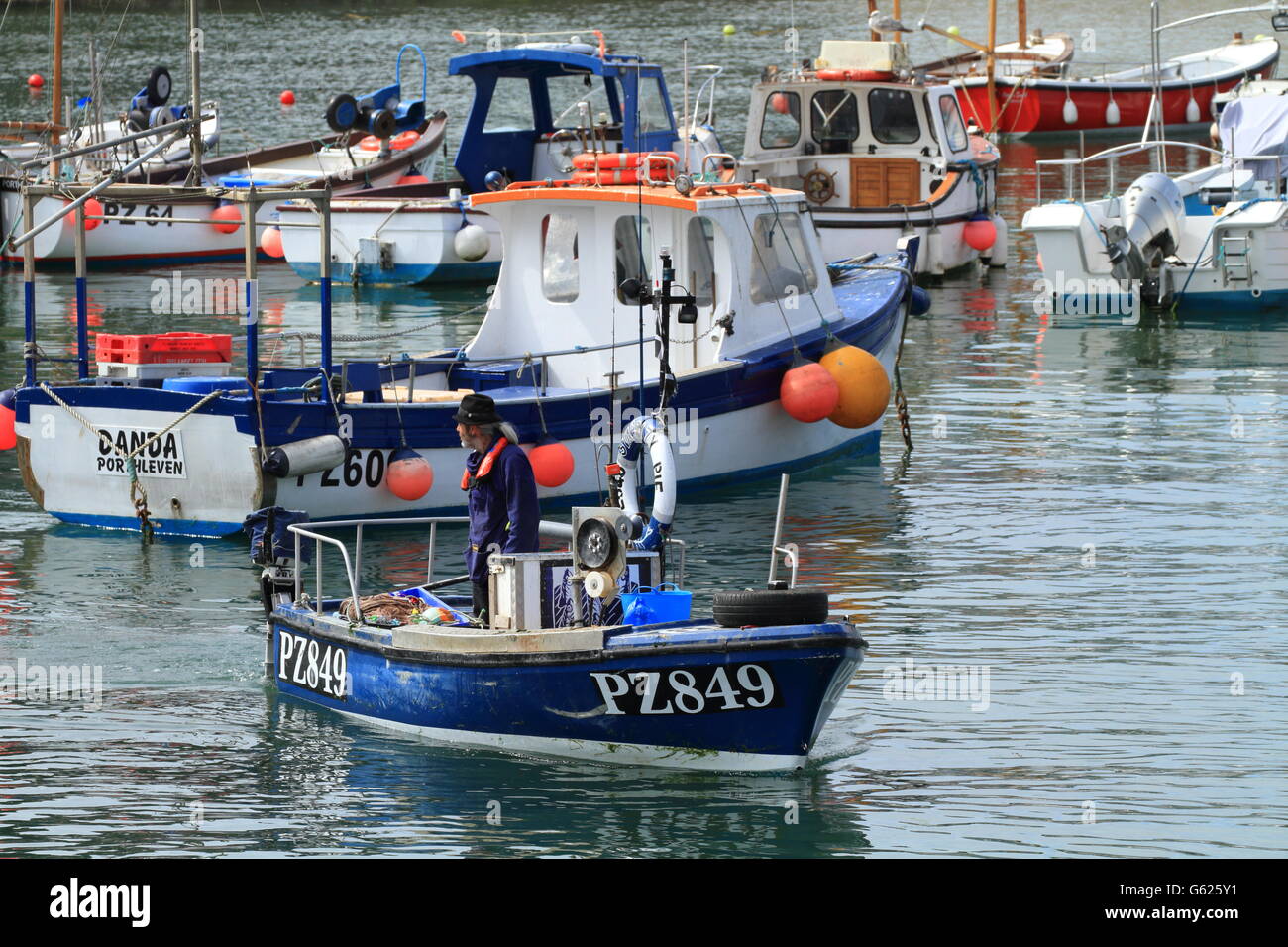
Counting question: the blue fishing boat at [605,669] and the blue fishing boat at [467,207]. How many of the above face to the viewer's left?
0

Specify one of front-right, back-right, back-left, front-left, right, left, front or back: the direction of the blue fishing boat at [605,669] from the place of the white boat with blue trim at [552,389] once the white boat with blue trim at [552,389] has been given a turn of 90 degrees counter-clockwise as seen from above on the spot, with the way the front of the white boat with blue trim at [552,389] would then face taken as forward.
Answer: back-left

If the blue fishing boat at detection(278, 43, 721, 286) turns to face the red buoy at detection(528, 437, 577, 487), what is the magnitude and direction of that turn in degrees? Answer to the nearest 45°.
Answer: approximately 135° to its right

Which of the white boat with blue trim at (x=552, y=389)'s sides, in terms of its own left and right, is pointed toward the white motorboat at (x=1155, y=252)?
front

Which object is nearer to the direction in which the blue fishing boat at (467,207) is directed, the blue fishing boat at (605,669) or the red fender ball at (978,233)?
the red fender ball

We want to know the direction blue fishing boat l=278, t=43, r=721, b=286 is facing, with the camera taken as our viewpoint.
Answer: facing away from the viewer and to the right of the viewer

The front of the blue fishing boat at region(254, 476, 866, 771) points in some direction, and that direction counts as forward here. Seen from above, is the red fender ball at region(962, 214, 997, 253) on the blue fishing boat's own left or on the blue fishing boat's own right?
on the blue fishing boat's own left

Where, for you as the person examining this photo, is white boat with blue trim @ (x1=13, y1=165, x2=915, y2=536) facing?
facing away from the viewer and to the right of the viewer

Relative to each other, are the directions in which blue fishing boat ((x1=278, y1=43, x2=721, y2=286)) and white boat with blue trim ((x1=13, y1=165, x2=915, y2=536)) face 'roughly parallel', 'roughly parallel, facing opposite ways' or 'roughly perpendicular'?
roughly parallel

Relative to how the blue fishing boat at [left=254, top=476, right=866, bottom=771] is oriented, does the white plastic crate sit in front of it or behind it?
behind

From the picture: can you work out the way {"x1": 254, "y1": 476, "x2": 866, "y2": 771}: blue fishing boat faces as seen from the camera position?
facing the viewer and to the right of the viewer

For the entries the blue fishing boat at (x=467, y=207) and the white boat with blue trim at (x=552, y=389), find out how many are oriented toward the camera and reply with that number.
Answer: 0

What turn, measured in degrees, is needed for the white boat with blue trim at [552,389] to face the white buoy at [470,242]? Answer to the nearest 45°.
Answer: approximately 45° to its left

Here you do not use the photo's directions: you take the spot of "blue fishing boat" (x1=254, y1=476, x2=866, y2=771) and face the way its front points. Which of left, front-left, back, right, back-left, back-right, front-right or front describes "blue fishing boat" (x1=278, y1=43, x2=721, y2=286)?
back-left
